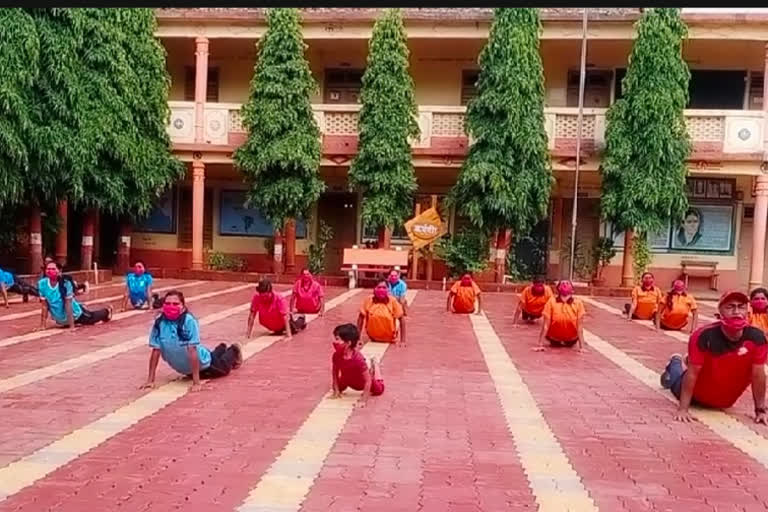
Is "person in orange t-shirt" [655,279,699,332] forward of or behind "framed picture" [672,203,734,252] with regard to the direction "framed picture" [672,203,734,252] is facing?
forward

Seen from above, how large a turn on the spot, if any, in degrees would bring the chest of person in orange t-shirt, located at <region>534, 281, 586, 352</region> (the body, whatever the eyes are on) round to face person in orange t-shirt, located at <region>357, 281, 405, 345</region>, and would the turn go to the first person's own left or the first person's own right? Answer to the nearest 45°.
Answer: approximately 90° to the first person's own right

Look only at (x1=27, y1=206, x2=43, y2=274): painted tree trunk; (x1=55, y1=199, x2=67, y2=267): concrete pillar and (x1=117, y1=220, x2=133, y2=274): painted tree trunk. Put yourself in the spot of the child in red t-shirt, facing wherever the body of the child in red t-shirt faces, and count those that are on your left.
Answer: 0

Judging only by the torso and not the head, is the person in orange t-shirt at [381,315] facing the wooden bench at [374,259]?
no

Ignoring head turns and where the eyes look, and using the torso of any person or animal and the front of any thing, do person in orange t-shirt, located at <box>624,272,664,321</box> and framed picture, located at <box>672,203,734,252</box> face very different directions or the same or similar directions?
same or similar directions

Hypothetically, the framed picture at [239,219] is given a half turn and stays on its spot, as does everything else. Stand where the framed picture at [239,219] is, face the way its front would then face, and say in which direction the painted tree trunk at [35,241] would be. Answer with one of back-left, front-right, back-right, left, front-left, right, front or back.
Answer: back-left

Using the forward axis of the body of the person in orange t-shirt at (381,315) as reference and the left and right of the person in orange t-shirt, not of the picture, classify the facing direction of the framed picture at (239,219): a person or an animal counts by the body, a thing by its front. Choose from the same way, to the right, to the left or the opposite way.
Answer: the same way

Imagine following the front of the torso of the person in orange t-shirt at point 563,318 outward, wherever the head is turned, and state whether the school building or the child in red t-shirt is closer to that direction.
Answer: the child in red t-shirt

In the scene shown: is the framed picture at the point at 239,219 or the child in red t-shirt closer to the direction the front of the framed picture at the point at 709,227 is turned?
the child in red t-shirt

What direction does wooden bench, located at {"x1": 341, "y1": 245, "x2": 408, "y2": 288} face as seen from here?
toward the camera

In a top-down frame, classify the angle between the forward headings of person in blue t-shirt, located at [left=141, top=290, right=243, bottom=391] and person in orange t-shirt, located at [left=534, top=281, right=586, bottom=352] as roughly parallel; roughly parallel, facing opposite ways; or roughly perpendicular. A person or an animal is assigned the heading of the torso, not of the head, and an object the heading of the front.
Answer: roughly parallel

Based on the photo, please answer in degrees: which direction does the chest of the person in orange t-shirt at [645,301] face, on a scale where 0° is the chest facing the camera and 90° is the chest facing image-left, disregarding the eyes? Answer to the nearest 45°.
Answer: approximately 0°

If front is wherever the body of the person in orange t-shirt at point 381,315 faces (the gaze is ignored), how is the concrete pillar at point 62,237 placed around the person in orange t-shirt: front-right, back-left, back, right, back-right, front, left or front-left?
back-right

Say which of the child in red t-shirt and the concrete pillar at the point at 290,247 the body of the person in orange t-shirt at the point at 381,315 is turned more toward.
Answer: the child in red t-shirt

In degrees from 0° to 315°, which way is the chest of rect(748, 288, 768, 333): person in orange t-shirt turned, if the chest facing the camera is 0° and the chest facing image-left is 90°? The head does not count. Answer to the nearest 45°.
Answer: approximately 0°

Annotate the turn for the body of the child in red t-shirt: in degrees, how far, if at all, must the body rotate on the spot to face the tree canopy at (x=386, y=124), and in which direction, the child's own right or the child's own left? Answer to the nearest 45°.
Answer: approximately 135° to the child's own right

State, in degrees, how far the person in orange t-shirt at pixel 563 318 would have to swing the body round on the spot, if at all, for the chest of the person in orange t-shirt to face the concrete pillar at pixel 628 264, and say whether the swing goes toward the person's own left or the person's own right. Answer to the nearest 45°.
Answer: approximately 180°

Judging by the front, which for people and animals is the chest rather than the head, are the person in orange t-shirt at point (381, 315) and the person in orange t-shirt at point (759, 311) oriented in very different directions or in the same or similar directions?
same or similar directions

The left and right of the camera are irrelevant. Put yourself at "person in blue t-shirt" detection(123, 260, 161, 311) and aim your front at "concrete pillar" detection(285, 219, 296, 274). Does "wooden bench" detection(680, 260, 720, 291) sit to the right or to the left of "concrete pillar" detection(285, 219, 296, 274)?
right

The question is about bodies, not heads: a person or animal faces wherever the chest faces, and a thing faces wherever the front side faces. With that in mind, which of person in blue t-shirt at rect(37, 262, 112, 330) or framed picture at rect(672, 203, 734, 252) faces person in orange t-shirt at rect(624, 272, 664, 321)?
the framed picture

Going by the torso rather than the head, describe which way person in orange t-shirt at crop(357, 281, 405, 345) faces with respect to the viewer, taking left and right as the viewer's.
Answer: facing the viewer

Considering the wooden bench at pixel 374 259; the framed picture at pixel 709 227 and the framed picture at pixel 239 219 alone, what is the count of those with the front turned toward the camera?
3

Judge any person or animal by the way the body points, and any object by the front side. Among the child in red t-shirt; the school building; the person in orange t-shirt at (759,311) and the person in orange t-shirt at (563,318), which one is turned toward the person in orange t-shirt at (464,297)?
the school building
